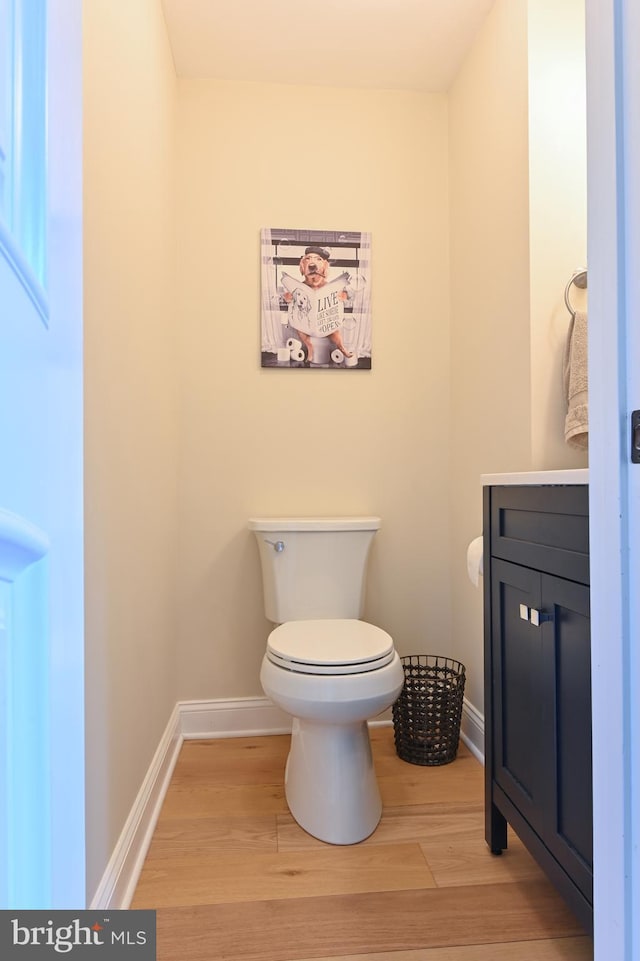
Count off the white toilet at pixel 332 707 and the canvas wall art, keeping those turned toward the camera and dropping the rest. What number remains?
2

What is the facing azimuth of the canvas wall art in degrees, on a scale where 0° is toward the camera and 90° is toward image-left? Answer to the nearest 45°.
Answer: approximately 0°

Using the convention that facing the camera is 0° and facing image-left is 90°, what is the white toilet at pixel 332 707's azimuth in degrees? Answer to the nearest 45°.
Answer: approximately 0°

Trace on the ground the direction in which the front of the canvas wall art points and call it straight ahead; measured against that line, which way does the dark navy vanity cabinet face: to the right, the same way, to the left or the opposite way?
to the right

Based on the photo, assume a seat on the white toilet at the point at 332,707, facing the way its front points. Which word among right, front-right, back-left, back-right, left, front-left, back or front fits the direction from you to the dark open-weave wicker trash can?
back-left

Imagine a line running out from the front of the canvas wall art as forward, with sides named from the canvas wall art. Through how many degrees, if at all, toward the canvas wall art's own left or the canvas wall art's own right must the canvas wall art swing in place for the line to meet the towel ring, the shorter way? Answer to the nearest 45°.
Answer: approximately 45° to the canvas wall art's own left
